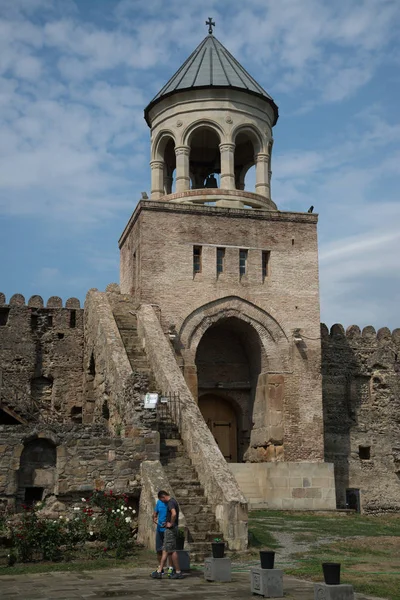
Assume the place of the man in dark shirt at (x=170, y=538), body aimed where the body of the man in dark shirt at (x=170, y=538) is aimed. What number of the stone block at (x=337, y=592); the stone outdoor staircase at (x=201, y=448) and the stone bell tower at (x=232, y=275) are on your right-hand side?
2

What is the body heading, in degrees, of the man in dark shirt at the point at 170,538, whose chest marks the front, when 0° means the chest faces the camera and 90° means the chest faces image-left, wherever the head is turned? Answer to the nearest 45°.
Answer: approximately 90°

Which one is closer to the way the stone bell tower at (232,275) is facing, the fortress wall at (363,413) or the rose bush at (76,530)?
the rose bush

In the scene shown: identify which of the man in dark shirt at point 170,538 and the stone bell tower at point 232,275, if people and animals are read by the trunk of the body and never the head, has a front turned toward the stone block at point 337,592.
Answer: the stone bell tower

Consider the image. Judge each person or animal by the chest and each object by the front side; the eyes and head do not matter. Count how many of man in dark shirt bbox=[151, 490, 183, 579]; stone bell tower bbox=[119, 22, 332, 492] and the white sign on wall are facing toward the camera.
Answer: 2

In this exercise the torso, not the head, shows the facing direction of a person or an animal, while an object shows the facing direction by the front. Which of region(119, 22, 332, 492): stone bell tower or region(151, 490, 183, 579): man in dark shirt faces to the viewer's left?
the man in dark shirt

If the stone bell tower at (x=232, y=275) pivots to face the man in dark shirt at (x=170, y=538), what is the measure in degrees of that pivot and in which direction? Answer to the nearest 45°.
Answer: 0° — it already faces them
